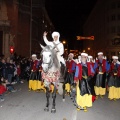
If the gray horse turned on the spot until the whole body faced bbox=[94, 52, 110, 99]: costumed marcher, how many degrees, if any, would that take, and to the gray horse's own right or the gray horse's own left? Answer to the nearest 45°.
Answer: approximately 135° to the gray horse's own left

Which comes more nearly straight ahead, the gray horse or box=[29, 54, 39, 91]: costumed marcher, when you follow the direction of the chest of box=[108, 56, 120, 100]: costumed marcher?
the gray horse

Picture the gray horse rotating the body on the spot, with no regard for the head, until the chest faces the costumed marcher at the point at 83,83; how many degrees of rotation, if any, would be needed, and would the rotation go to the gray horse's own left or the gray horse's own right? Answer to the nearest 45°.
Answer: approximately 90° to the gray horse's own left

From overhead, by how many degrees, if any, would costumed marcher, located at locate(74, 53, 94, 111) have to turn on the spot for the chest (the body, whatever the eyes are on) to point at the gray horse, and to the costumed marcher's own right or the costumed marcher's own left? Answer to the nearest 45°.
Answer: approximately 90° to the costumed marcher's own right

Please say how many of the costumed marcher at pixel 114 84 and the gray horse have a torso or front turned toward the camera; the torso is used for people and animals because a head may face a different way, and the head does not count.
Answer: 2

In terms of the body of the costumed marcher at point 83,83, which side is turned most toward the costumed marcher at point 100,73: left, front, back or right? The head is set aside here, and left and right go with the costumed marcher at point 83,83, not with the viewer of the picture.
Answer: back

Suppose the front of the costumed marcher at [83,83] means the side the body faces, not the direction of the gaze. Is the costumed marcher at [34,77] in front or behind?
behind

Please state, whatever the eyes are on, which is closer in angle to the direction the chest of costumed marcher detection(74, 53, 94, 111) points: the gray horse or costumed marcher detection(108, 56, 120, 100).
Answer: the gray horse
